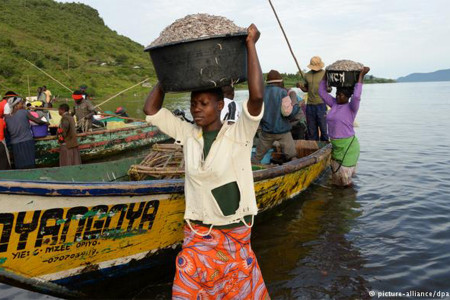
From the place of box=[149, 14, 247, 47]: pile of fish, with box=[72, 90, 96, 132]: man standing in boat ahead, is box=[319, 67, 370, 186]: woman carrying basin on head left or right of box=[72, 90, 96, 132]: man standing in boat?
right

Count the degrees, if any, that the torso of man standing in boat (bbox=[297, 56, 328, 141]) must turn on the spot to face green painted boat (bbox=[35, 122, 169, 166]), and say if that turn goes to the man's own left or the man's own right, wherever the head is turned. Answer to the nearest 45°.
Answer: approximately 45° to the man's own left

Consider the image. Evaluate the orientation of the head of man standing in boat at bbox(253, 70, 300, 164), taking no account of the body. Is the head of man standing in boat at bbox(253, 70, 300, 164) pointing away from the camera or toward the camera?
away from the camera

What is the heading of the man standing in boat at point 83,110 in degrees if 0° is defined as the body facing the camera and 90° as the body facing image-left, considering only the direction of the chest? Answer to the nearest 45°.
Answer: approximately 45°

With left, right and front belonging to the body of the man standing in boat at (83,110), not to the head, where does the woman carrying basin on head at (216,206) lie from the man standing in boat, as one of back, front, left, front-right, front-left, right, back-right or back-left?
front-left

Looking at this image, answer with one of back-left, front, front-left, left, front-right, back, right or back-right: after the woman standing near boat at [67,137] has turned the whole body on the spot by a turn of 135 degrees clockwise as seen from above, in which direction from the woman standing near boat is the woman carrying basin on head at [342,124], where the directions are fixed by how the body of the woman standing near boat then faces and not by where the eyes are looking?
right

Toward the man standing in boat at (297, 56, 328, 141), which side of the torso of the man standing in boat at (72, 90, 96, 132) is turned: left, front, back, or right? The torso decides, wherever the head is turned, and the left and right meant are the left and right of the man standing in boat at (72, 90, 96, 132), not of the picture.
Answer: left

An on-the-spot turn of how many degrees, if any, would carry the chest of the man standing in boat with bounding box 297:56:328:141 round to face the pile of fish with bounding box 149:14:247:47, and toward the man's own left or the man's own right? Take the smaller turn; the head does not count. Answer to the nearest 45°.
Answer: approximately 135° to the man's own left

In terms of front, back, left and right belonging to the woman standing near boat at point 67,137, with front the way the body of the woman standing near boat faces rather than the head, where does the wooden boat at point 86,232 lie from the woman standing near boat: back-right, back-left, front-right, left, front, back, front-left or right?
left

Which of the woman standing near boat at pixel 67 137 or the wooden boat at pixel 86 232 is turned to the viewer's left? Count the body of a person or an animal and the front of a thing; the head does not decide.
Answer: the woman standing near boat

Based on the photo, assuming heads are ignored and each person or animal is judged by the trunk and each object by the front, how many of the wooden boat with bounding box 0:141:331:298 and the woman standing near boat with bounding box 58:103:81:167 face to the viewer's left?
1
